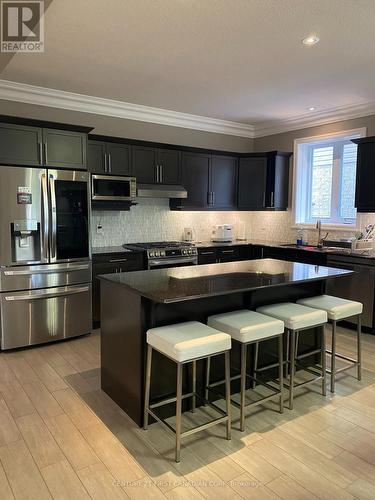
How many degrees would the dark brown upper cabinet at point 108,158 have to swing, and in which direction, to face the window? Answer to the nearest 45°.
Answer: approximately 90° to its left

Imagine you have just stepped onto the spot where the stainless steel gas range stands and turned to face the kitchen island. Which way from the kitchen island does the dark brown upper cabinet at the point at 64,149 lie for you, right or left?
right

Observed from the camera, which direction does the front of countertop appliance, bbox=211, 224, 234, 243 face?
facing the viewer and to the right of the viewer

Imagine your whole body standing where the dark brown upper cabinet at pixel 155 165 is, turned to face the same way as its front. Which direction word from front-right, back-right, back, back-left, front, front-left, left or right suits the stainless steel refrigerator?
right

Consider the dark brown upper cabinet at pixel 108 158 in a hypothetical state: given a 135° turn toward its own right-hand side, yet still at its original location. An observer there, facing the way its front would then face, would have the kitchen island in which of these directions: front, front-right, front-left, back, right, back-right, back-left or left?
back-left

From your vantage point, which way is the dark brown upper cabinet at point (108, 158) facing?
toward the camera

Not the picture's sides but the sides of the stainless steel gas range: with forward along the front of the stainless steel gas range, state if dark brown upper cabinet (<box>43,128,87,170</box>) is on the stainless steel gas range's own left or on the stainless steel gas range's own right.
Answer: on the stainless steel gas range's own right

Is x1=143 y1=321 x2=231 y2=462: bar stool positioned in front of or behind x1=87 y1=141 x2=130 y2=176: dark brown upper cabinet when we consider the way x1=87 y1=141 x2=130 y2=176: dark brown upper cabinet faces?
in front

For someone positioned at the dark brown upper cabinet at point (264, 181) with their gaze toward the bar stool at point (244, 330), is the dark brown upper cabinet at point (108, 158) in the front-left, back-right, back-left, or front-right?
front-right

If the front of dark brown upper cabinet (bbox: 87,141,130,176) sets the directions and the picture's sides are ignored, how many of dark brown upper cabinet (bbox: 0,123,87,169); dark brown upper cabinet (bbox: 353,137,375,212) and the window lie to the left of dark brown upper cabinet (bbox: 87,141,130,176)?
2

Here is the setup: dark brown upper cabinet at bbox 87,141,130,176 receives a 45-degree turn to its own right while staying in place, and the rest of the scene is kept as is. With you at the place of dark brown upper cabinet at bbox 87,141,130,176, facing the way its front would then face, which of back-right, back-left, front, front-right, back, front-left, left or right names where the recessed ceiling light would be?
left

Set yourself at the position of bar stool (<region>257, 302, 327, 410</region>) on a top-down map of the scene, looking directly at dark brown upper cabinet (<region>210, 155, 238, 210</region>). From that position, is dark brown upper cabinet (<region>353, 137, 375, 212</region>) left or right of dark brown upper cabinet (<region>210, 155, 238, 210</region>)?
right

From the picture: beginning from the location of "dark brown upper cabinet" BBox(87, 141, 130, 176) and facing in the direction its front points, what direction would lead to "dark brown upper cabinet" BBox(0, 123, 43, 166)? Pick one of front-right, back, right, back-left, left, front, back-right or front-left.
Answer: front-right

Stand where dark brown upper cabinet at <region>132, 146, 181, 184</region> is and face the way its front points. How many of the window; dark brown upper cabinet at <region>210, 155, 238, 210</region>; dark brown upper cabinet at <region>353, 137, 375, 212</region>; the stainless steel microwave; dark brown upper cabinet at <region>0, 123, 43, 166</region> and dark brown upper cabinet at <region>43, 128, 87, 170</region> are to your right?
3

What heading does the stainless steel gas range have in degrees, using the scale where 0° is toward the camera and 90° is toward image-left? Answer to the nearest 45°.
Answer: approximately 315°

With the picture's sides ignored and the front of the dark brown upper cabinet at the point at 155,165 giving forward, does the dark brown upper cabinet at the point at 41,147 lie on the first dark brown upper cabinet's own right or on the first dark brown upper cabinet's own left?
on the first dark brown upper cabinet's own right

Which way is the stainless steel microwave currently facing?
toward the camera

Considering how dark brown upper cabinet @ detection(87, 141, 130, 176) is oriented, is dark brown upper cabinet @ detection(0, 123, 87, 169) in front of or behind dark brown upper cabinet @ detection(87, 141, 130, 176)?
in front

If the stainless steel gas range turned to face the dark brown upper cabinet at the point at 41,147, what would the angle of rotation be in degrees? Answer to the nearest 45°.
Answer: approximately 90° to its right

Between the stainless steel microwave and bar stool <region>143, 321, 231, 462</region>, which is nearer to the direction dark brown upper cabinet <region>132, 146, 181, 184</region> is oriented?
the bar stool
